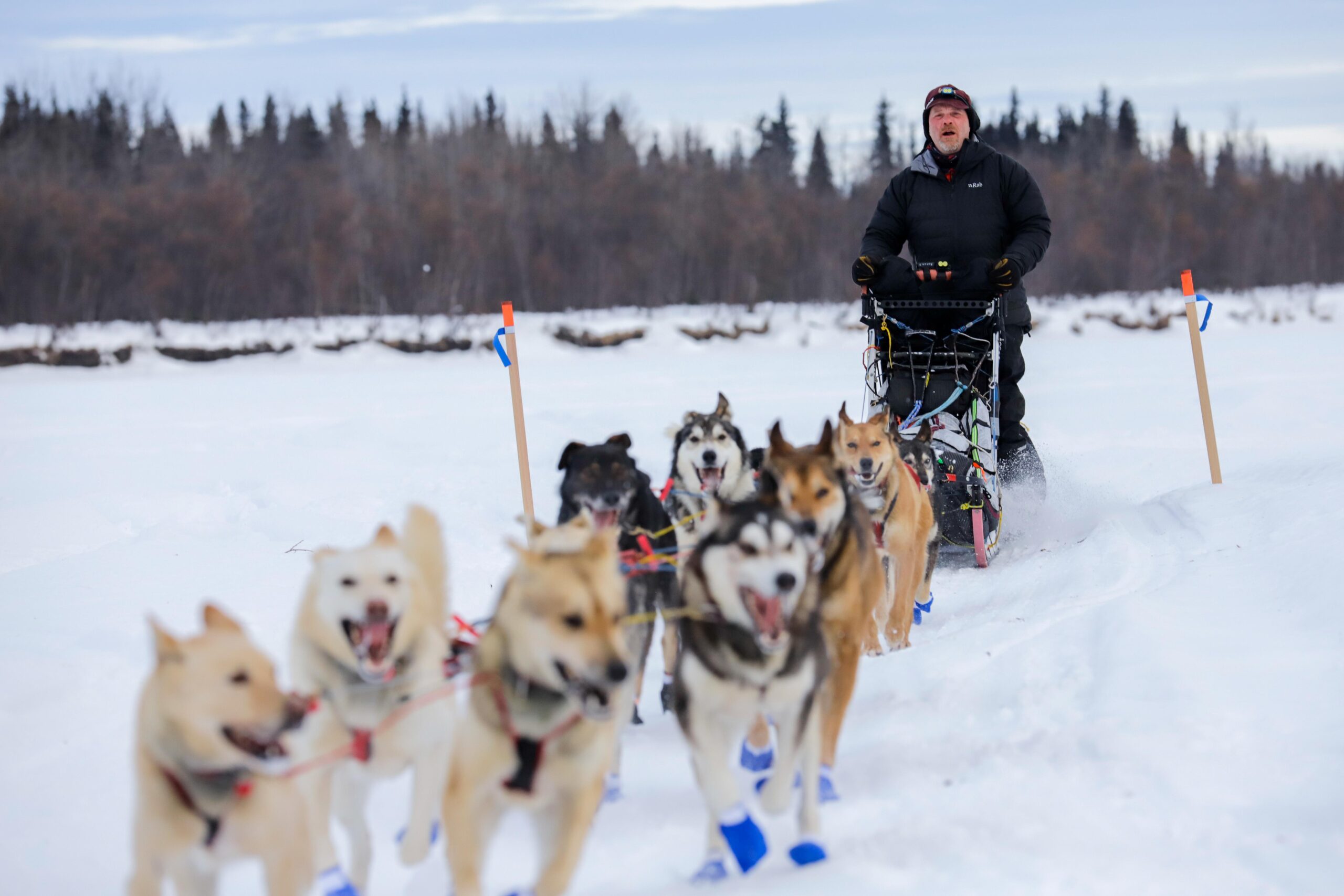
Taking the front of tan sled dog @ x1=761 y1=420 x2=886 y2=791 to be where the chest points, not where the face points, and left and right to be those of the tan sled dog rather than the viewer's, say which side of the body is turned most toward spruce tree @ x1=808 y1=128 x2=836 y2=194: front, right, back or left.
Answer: back

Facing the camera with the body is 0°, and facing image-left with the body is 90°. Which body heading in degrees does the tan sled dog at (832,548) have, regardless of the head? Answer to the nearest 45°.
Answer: approximately 0°

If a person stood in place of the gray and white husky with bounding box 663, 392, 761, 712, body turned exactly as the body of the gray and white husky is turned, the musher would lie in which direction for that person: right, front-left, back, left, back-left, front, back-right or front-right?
back-left

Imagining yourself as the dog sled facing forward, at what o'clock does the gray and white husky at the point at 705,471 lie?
The gray and white husky is roughly at 1 o'clock from the dog sled.

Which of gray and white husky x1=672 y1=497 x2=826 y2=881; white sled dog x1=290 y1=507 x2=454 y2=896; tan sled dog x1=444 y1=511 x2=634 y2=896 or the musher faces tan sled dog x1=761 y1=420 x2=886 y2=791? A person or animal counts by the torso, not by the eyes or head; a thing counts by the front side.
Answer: the musher

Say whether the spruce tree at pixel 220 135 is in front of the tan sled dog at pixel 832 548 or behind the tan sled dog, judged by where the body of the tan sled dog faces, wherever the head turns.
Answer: behind

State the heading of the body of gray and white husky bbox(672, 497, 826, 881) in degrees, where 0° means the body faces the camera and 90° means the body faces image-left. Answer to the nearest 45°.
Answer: approximately 0°
